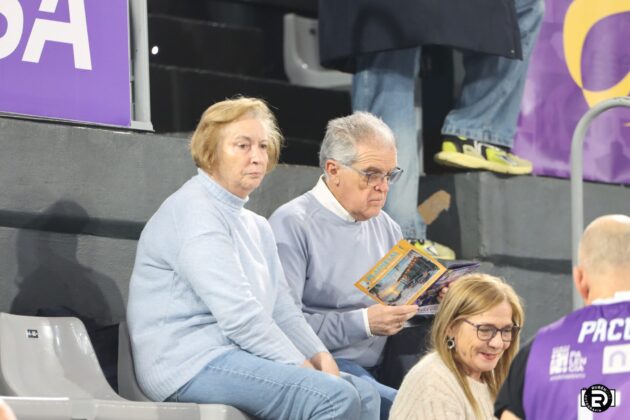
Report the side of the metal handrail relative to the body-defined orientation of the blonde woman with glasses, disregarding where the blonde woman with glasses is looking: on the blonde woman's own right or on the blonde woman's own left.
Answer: on the blonde woman's own left

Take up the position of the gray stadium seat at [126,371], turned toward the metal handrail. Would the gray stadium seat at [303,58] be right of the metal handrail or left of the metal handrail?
left

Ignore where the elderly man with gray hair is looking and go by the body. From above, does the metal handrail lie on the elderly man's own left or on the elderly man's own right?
on the elderly man's own left

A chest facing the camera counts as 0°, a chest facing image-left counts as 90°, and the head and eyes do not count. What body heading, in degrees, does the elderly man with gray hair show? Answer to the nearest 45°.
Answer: approximately 315°

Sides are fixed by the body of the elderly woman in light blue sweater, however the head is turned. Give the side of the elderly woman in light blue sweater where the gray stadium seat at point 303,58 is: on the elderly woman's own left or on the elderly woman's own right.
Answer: on the elderly woman's own left

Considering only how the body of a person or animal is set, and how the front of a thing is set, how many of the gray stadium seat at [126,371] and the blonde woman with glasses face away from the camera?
0

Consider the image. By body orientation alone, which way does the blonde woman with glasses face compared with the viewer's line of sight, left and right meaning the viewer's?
facing the viewer and to the right of the viewer
